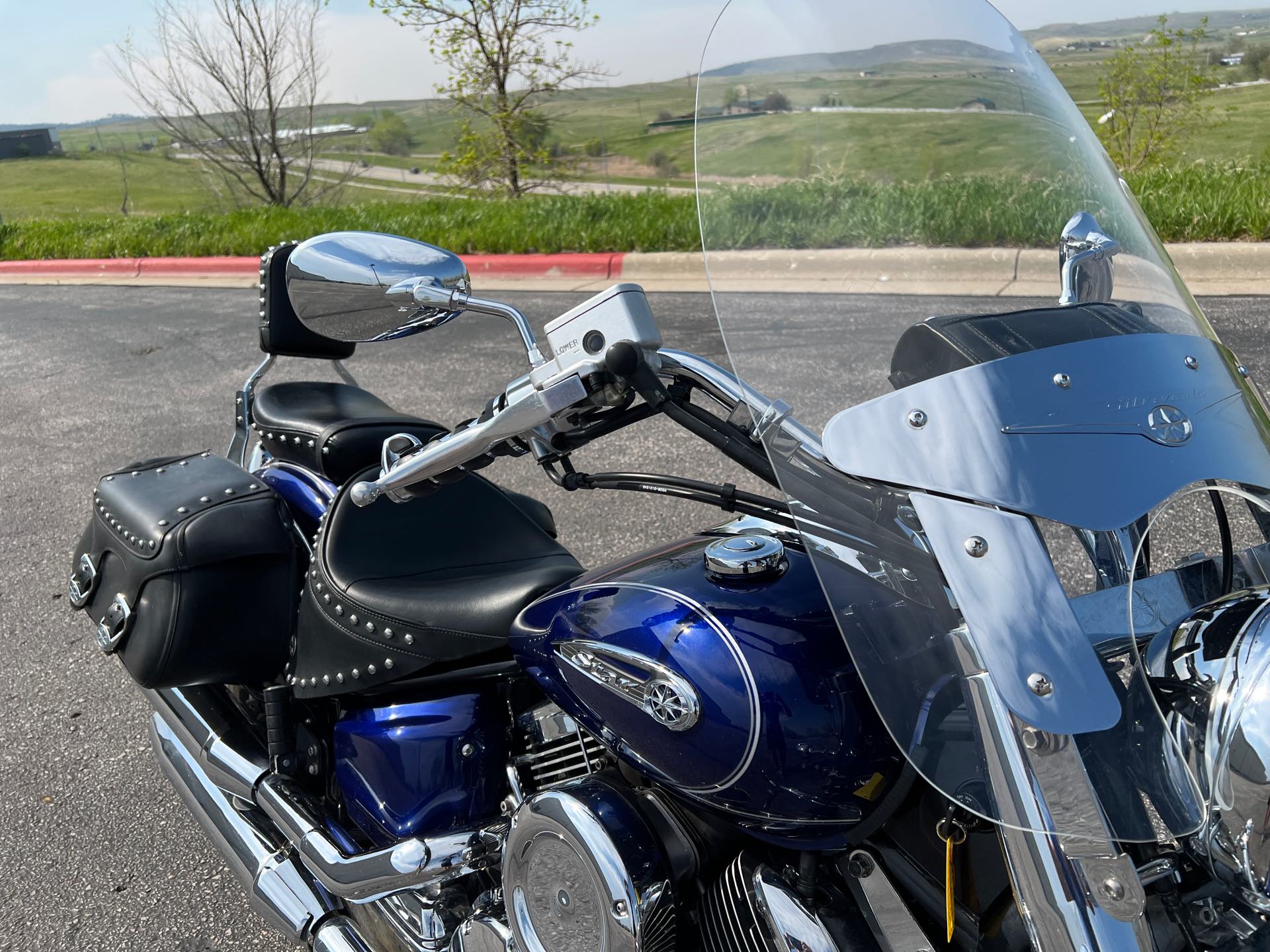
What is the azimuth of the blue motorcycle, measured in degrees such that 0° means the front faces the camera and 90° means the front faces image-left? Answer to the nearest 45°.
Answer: approximately 315°

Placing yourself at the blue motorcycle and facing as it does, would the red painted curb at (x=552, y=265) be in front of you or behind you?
behind

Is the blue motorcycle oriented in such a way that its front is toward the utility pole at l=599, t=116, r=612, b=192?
no

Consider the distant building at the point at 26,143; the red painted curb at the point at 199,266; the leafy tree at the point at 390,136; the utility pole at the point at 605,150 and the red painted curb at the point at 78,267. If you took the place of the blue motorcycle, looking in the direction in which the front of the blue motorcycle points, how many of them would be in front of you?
0

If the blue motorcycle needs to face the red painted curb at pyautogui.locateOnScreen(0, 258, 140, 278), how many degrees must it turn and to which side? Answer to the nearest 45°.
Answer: approximately 180°

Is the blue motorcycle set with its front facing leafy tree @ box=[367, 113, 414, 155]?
no

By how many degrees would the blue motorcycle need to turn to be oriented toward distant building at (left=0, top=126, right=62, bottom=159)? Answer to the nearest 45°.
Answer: approximately 180°

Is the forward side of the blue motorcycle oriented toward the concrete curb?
no

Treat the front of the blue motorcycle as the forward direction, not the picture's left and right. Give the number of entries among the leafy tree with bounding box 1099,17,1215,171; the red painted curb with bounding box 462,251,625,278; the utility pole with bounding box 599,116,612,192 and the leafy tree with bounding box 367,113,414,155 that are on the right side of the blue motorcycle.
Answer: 0
